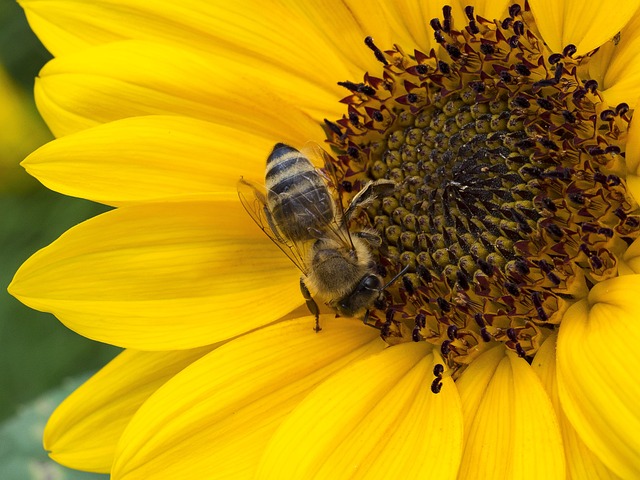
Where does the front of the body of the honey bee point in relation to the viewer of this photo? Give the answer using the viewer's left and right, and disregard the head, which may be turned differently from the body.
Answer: facing the viewer and to the right of the viewer
